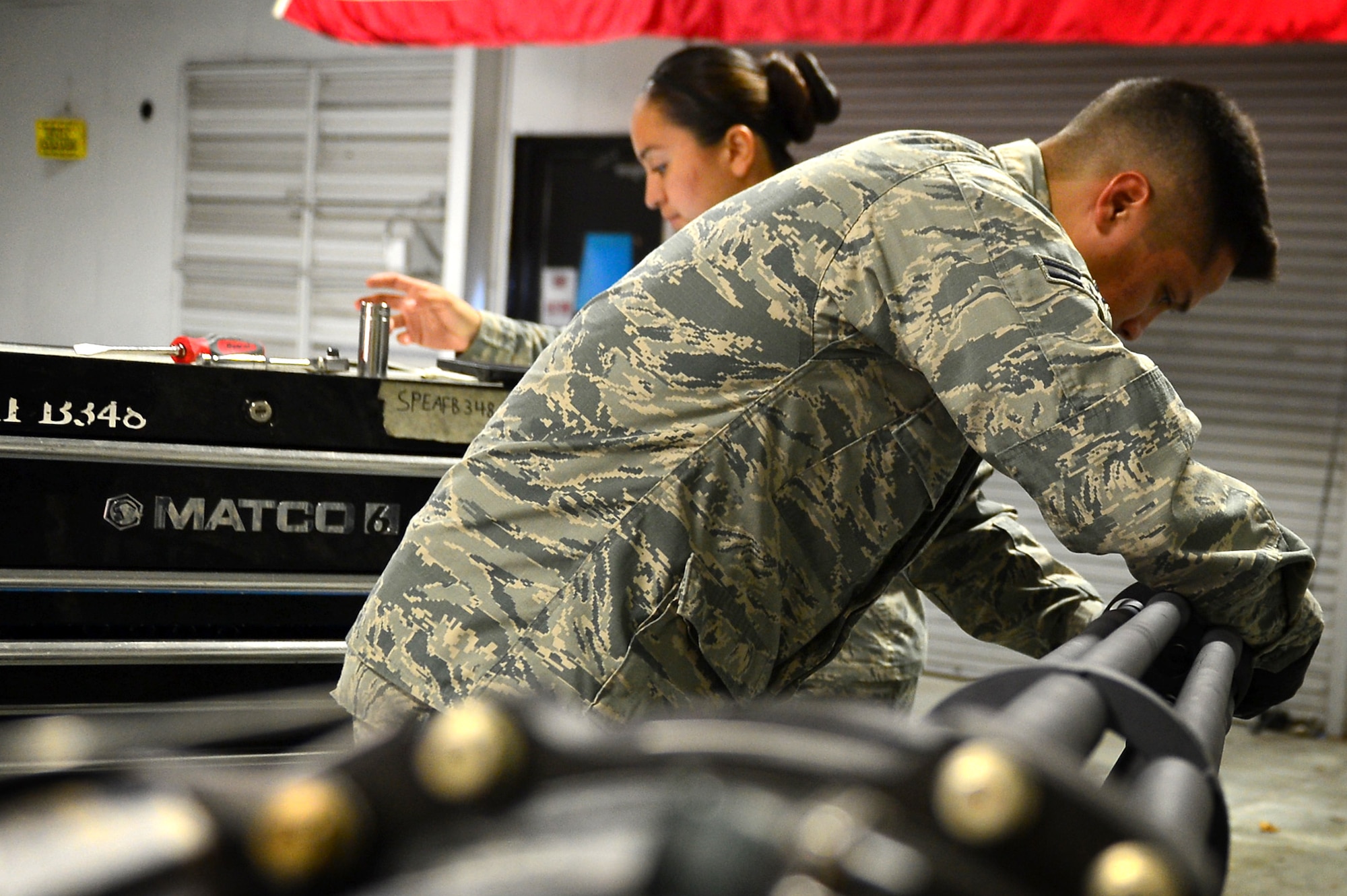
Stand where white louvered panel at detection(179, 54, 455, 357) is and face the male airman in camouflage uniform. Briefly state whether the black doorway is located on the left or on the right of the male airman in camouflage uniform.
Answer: left

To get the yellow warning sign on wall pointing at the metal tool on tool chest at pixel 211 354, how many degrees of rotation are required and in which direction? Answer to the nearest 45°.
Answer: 0° — it already faces it

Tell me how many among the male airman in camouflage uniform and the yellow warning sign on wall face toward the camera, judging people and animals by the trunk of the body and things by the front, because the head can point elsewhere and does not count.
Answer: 1

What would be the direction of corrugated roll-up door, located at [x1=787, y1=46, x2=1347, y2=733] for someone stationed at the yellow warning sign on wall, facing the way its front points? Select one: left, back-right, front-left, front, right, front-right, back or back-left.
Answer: front-left

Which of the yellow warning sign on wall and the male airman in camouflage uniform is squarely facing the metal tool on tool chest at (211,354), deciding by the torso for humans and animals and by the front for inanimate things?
the yellow warning sign on wall

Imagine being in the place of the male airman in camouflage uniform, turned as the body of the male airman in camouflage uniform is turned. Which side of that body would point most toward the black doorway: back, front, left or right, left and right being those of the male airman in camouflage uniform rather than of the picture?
left

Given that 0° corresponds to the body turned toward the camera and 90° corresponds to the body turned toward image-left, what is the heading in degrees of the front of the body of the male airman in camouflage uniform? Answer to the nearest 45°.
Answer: approximately 270°

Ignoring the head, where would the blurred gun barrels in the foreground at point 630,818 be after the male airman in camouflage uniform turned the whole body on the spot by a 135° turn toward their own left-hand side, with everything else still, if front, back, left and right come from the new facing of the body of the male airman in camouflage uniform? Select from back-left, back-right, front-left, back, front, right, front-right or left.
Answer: back-left

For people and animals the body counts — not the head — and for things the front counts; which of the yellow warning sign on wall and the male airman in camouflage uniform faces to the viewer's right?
the male airman in camouflage uniform

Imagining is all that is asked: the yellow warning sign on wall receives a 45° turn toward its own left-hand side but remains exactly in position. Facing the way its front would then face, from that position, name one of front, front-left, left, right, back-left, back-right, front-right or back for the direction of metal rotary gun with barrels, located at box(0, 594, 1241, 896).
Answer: front-right

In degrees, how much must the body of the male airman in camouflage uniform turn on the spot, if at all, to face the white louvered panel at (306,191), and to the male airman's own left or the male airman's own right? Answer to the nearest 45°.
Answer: approximately 135° to the male airman's own left

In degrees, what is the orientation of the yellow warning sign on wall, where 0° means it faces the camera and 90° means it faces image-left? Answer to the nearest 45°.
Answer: approximately 0°

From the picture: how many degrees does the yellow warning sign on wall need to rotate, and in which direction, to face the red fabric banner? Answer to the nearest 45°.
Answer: approximately 45° to its left
